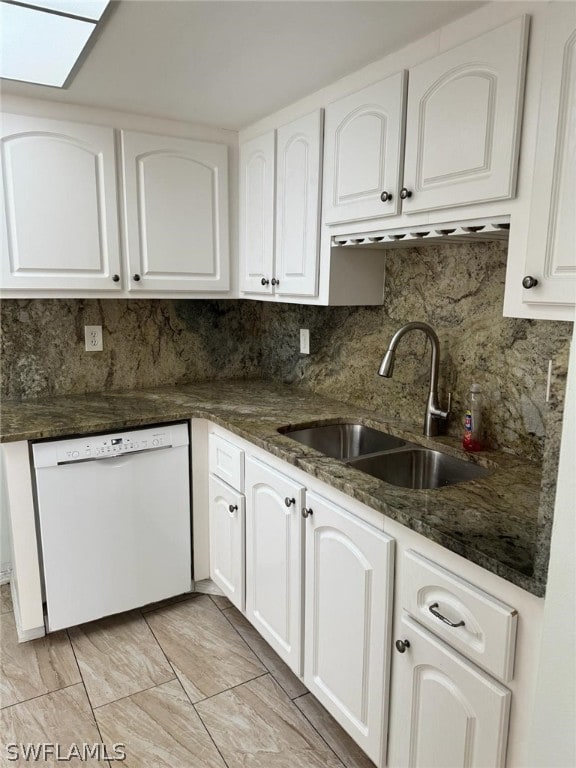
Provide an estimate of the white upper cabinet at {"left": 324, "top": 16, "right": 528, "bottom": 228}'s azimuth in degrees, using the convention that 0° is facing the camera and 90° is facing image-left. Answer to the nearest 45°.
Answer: approximately 45°

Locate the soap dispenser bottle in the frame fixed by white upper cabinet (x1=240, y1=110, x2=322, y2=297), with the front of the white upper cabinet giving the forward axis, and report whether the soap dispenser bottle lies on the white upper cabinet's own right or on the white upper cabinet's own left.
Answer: on the white upper cabinet's own left

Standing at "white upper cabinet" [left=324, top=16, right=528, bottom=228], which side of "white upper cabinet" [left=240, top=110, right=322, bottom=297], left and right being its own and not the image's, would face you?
left
